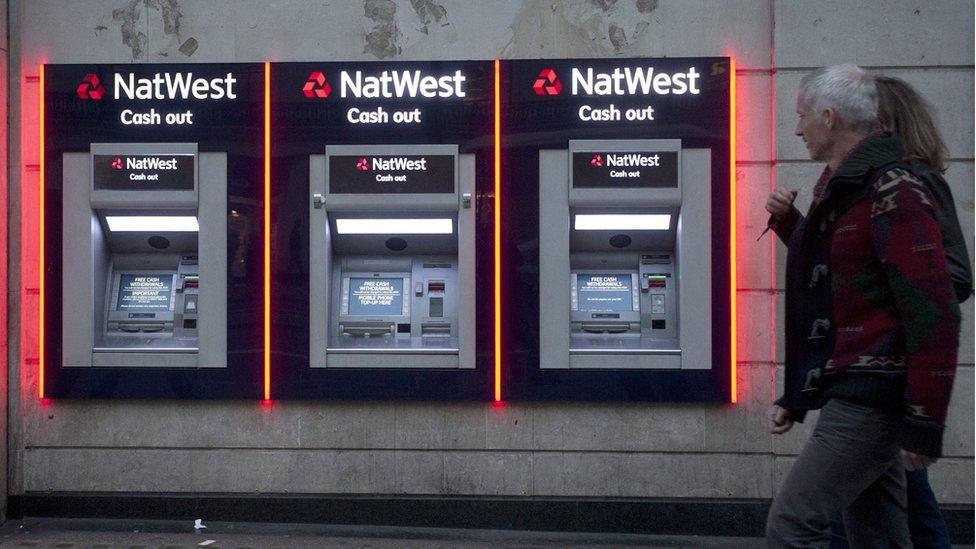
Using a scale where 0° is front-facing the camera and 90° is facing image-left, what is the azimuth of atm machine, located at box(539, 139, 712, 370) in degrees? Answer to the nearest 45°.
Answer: approximately 0°

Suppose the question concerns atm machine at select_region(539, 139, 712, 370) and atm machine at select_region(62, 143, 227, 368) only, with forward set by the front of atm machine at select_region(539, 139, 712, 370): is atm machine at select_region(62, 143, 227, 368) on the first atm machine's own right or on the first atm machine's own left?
on the first atm machine's own right

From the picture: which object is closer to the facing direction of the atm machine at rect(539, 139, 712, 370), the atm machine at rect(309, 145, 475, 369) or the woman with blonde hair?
the woman with blonde hair

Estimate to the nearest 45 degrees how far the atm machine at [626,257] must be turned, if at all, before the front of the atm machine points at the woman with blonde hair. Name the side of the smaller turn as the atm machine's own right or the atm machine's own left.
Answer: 0° — it already faces them

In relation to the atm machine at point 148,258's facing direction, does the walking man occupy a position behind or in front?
in front

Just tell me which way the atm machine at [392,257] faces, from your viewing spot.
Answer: facing the viewer

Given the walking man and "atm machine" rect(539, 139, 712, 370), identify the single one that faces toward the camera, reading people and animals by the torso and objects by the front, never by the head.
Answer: the atm machine

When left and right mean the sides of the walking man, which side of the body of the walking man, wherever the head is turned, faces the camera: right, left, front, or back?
left

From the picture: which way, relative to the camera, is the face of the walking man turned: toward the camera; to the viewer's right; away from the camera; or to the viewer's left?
to the viewer's left

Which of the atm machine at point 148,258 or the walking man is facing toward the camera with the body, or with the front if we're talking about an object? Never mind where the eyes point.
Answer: the atm machine

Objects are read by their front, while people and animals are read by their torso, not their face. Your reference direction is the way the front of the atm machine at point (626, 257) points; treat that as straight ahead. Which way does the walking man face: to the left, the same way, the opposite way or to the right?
to the right

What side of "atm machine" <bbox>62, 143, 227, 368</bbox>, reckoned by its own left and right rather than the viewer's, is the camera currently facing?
front

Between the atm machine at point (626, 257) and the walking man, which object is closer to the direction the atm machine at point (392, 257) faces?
the walking man
